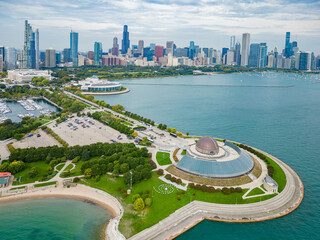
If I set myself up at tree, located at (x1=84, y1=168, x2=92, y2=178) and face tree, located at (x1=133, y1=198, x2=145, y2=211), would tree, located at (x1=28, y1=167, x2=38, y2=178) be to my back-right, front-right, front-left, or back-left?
back-right

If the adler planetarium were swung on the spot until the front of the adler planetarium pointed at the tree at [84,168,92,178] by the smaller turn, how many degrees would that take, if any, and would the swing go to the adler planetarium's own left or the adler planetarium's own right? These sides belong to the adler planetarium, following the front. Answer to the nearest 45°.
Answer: approximately 45° to the adler planetarium's own left

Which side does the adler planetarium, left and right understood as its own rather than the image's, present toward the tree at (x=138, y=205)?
left

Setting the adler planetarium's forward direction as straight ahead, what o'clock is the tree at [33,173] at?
The tree is roughly at 10 o'clock from the adler planetarium.

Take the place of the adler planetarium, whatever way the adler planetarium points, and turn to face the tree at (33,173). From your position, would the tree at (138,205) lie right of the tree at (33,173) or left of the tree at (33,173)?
left

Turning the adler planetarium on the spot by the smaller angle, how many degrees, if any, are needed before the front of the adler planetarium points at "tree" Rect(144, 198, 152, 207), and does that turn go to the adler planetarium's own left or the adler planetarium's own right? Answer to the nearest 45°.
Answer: approximately 90° to the adler planetarium's own left

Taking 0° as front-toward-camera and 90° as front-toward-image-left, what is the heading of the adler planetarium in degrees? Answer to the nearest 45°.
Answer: approximately 135°
